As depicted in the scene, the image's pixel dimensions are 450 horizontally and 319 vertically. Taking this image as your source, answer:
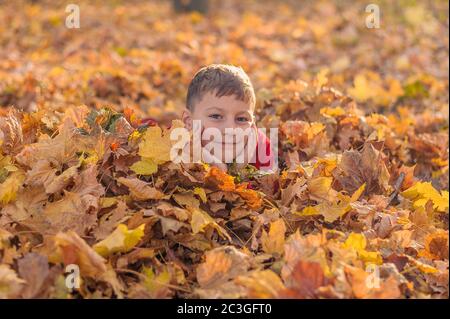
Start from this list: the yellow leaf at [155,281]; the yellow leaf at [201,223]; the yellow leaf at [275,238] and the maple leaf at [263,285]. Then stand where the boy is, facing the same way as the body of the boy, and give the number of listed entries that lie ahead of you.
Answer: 4

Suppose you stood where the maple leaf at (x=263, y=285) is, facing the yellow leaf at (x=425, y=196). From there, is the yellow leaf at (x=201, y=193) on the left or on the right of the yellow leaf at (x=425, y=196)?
left

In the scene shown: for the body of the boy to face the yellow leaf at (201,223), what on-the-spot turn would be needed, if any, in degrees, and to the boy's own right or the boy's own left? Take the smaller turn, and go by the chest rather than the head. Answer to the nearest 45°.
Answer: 0° — they already face it

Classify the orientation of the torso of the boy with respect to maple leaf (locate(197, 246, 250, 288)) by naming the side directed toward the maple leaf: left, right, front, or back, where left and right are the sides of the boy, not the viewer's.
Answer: front

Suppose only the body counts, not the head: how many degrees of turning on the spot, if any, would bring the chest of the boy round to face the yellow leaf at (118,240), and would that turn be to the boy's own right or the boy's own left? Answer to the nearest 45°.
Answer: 0° — they already face it

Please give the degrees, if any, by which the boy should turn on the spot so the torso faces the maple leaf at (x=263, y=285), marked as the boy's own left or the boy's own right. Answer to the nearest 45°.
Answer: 0° — they already face it

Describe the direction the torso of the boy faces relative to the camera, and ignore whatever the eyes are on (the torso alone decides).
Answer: toward the camera

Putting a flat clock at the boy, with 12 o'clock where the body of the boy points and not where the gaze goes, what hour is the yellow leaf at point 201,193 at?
The yellow leaf is roughly at 12 o'clock from the boy.
